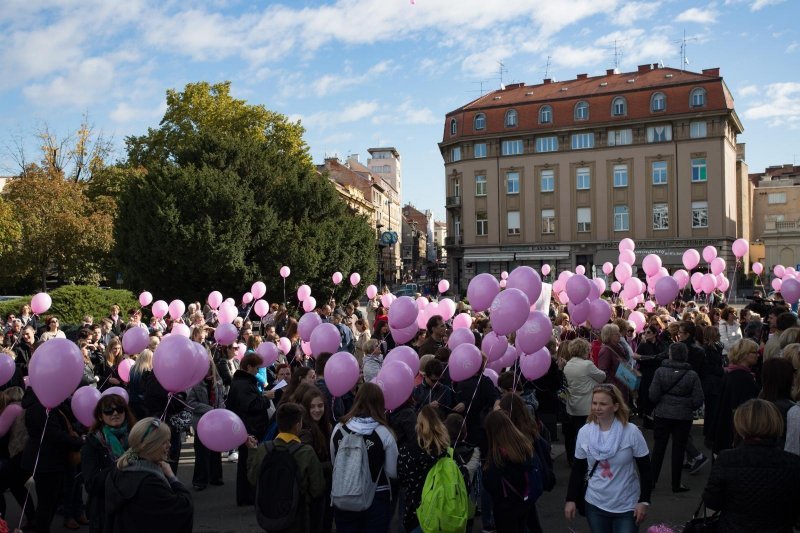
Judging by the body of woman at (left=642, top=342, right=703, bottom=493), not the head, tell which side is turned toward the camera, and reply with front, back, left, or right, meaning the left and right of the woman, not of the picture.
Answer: back

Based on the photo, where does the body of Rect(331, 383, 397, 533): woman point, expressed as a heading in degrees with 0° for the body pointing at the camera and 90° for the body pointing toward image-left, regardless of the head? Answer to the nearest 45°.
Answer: approximately 225°

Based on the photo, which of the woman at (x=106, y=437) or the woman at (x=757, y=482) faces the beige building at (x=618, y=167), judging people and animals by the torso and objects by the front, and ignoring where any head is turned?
the woman at (x=757, y=482)

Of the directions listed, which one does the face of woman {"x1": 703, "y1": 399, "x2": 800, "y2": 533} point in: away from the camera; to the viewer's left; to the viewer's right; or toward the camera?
away from the camera

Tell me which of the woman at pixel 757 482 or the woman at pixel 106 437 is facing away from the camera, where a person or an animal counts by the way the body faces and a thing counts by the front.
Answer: the woman at pixel 757 482

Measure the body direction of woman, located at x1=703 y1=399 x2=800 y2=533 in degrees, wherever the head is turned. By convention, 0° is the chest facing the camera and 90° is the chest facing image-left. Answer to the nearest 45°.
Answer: approximately 180°

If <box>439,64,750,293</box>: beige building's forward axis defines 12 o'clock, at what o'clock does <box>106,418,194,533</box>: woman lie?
The woman is roughly at 12 o'clock from the beige building.

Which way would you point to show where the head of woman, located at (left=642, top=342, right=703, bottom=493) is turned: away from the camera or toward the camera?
away from the camera

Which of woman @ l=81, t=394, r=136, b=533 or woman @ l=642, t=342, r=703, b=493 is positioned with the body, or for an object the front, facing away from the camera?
woman @ l=642, t=342, r=703, b=493

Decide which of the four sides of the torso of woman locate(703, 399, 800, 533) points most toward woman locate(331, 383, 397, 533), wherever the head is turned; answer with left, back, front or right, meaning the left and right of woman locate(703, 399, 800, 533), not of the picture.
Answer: left
